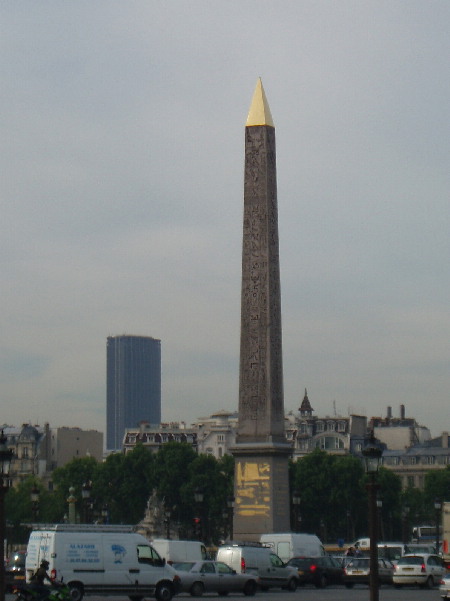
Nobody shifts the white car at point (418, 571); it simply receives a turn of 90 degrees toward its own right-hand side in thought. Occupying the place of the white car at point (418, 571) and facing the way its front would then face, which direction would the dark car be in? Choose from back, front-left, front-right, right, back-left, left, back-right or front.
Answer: back-right

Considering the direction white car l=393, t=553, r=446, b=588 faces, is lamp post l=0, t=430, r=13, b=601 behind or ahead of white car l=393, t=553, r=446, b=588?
behind

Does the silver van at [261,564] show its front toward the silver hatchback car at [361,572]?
yes

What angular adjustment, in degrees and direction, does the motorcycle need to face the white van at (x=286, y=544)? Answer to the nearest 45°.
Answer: approximately 45° to its left

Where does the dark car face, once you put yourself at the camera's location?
facing away from the viewer and to the right of the viewer

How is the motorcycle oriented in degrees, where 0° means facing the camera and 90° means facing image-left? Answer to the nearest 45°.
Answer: approximately 270°
